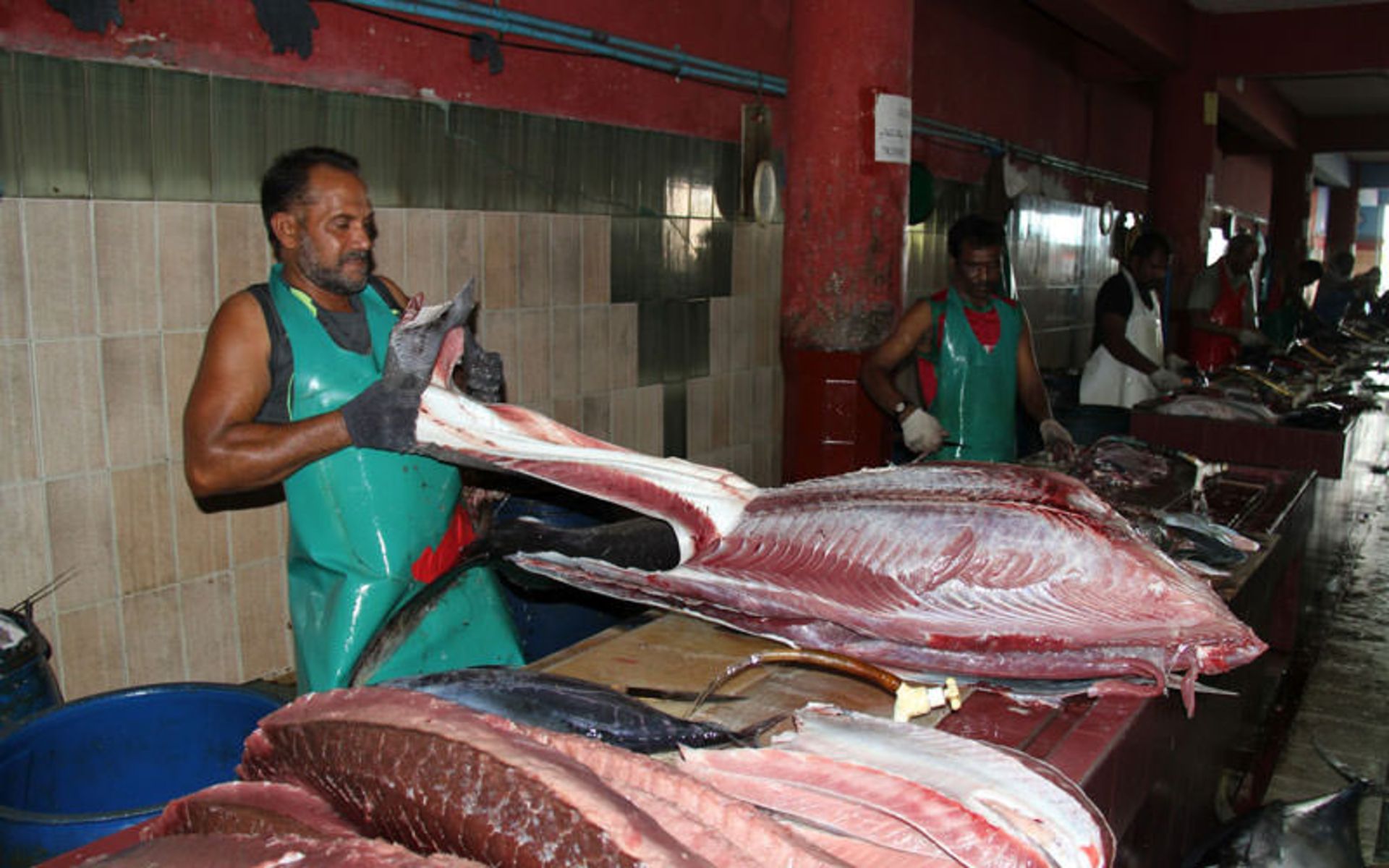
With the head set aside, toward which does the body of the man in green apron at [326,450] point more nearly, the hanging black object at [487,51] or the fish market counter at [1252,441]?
the fish market counter

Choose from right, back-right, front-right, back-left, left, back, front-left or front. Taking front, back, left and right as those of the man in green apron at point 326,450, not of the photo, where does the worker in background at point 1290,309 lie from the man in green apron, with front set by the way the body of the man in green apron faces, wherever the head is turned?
left

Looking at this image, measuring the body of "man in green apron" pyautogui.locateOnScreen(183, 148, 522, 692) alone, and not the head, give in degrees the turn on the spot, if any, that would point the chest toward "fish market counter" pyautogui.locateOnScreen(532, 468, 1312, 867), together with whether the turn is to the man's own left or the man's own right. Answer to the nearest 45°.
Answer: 0° — they already face it

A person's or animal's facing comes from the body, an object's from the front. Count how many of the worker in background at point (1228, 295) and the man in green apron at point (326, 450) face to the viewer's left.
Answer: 0

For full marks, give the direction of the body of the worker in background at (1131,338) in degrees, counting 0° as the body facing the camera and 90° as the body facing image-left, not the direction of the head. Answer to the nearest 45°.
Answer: approximately 315°

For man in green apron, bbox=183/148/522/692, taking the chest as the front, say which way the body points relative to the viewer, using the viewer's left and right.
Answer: facing the viewer and to the right of the viewer

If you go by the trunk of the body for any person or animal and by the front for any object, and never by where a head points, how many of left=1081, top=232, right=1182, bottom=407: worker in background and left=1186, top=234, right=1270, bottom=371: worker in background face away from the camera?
0

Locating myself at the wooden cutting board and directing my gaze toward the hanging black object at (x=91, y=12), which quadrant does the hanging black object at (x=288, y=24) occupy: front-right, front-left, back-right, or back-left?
front-right

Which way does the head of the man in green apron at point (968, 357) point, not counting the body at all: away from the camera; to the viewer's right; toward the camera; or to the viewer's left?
toward the camera

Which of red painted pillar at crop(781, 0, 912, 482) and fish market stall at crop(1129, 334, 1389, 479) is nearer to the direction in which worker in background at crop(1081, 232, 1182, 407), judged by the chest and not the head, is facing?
the fish market stall

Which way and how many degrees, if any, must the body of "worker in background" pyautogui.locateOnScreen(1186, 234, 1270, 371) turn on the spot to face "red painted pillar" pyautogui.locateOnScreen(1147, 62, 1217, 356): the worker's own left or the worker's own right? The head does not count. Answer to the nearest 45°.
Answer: approximately 135° to the worker's own left

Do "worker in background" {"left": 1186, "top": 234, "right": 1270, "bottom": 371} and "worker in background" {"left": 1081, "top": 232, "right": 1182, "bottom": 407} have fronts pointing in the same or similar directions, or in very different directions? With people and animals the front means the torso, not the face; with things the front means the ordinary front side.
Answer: same or similar directions
